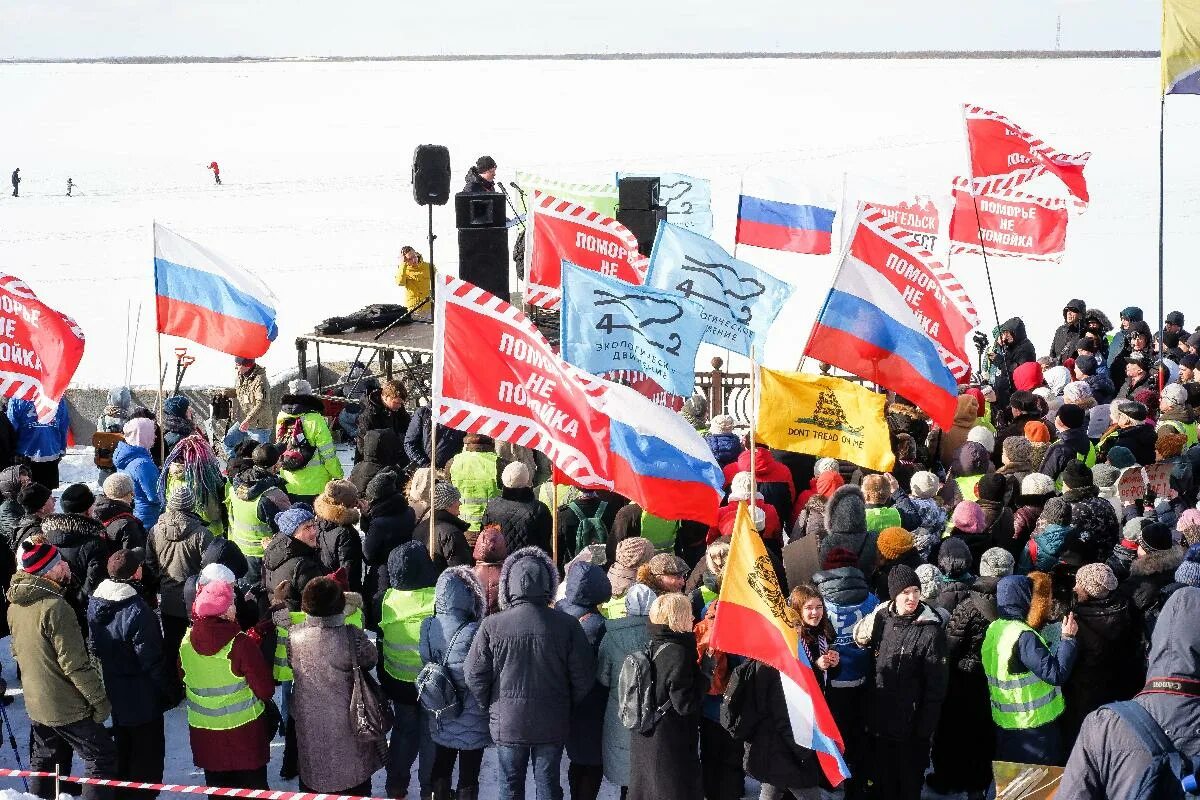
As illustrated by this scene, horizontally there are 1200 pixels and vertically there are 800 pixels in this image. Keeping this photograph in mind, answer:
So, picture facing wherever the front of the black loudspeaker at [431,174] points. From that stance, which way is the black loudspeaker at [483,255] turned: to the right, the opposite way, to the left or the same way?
the same way

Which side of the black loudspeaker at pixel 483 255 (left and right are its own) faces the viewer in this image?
front

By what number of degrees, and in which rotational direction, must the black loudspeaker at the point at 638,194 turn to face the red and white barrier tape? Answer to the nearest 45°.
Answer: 0° — it already faces it

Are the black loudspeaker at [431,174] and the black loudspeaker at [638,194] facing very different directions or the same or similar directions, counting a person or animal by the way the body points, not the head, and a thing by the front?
same or similar directions

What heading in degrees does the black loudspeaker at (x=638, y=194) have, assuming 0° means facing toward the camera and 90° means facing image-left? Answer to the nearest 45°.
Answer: approximately 0°

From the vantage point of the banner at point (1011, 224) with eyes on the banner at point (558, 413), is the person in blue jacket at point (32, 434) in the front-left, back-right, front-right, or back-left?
front-right

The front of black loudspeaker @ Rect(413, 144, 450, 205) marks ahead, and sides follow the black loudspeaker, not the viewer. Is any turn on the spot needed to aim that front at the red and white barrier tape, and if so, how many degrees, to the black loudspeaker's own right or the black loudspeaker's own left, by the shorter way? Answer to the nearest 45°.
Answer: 0° — it already faces it

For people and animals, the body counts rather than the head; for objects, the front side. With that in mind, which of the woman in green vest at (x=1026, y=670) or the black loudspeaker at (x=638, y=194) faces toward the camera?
the black loudspeaker

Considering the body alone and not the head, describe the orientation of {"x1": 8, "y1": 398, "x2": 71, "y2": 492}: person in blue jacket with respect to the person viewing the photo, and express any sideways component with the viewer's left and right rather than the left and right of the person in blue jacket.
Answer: facing away from the viewer

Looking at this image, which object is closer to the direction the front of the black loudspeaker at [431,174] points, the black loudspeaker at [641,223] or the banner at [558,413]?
the banner

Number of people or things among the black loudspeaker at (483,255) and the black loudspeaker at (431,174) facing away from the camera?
0

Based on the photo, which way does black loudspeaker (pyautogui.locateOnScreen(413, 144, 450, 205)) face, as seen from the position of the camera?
facing the viewer

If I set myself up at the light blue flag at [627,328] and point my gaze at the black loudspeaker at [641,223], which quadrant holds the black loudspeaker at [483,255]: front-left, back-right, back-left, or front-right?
front-left

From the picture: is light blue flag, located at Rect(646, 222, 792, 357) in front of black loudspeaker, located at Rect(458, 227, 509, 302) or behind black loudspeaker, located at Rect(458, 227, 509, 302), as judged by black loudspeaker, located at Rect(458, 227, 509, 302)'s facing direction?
in front

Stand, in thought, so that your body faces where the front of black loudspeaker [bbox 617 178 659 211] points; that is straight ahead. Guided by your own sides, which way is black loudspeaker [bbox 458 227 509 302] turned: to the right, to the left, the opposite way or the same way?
the same way
